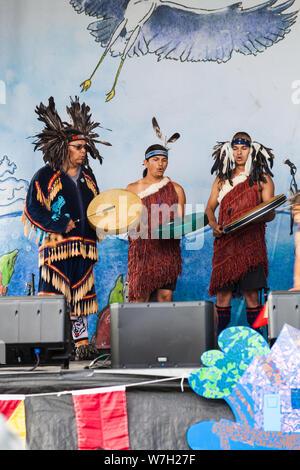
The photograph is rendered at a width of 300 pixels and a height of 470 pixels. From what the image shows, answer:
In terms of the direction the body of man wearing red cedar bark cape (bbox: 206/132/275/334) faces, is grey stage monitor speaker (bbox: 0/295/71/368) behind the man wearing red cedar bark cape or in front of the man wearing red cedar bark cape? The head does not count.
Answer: in front

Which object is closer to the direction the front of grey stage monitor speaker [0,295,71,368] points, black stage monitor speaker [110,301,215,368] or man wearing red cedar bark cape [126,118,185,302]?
the man wearing red cedar bark cape

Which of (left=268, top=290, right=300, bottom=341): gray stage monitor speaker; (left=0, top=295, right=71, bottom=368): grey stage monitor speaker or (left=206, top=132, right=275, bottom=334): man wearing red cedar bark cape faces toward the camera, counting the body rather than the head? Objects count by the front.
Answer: the man wearing red cedar bark cape

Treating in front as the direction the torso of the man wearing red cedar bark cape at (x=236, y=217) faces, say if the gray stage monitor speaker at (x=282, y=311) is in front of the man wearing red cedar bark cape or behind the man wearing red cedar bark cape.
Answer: in front

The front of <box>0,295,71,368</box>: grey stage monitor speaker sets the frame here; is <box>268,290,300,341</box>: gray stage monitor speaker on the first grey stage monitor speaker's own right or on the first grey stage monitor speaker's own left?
on the first grey stage monitor speaker's own right

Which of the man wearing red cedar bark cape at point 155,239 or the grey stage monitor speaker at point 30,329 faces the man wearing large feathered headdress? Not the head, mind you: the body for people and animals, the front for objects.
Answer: the grey stage monitor speaker

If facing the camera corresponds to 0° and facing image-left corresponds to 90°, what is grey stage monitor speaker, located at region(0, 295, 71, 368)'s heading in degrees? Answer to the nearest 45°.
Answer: approximately 180°

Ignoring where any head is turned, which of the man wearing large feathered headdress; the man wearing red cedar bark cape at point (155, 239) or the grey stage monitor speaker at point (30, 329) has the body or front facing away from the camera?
the grey stage monitor speaker

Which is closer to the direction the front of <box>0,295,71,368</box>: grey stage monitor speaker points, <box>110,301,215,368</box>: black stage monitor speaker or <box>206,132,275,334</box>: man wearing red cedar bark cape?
the man wearing red cedar bark cape

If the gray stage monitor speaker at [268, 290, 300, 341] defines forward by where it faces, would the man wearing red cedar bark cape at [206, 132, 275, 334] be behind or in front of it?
in front

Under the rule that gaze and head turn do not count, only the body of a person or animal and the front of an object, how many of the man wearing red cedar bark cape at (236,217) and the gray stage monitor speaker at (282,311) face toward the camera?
1

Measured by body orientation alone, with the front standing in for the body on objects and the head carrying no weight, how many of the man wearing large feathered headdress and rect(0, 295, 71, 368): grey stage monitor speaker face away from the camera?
1

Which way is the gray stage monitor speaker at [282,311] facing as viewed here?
away from the camera
